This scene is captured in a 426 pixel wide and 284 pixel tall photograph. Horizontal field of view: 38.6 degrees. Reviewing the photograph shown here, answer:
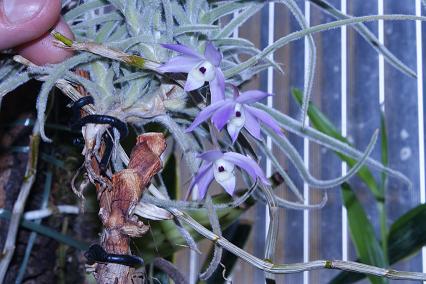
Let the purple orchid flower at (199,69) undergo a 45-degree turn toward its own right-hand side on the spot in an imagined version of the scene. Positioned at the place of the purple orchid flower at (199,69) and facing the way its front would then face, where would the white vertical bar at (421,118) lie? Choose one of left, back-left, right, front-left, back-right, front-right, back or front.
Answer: back

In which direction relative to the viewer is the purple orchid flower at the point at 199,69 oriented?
toward the camera

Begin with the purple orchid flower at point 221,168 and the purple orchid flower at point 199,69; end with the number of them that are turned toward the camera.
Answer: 2

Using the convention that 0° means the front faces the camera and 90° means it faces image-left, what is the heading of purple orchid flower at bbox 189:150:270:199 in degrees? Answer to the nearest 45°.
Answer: approximately 0°
